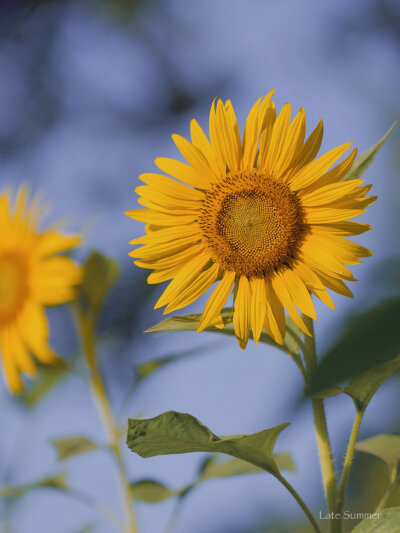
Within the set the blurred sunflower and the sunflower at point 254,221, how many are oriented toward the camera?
2

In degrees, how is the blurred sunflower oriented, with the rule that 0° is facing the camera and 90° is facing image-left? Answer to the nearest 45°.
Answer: approximately 0°

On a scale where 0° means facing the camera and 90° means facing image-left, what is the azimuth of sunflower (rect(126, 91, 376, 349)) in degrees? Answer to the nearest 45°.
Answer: approximately 0°
